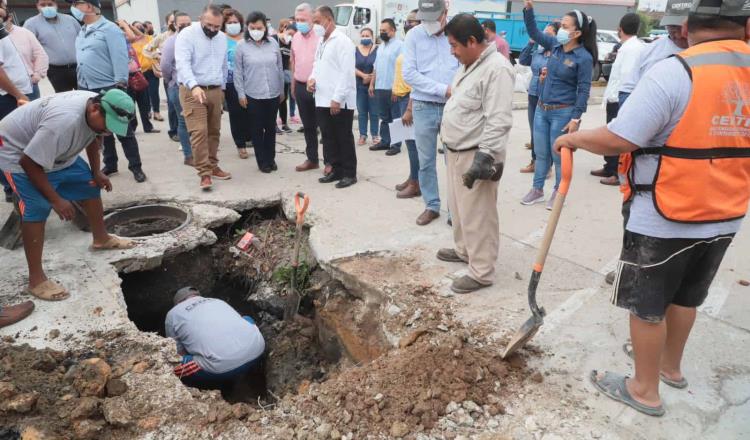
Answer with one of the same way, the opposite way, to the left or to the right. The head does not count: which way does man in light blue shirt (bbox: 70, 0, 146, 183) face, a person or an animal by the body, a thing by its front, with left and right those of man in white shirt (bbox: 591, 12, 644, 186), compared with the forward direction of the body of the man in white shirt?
to the left

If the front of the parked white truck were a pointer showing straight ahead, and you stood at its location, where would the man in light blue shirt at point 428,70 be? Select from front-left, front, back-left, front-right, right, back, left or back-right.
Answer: front-left

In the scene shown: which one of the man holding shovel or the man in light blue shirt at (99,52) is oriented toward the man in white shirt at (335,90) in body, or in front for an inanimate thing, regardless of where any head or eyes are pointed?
the man holding shovel

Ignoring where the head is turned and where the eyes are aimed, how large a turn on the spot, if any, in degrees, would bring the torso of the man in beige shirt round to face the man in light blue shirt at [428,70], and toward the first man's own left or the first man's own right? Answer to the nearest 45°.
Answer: approximately 90° to the first man's own right

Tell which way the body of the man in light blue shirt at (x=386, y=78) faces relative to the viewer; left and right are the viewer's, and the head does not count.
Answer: facing the viewer and to the left of the viewer

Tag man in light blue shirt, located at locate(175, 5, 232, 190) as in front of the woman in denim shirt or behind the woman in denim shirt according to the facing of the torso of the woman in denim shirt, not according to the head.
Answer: in front

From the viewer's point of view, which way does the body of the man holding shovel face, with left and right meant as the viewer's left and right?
facing away from the viewer and to the left of the viewer

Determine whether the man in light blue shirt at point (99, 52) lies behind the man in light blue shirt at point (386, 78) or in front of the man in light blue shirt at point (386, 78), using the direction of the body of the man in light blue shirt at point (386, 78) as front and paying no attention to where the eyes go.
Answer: in front

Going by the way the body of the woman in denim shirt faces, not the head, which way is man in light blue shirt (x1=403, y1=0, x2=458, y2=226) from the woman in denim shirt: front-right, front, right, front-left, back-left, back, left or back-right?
front

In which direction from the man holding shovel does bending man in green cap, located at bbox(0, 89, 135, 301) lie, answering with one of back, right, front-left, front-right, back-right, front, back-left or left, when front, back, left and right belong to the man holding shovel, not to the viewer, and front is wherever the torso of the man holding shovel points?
front-left

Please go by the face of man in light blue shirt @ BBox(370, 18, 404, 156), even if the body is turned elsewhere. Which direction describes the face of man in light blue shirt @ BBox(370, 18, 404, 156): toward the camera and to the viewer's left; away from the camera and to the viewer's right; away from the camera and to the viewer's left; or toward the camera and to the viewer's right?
toward the camera and to the viewer's left

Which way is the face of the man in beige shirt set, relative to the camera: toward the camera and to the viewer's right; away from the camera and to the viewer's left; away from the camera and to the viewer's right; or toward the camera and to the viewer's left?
toward the camera and to the viewer's left
